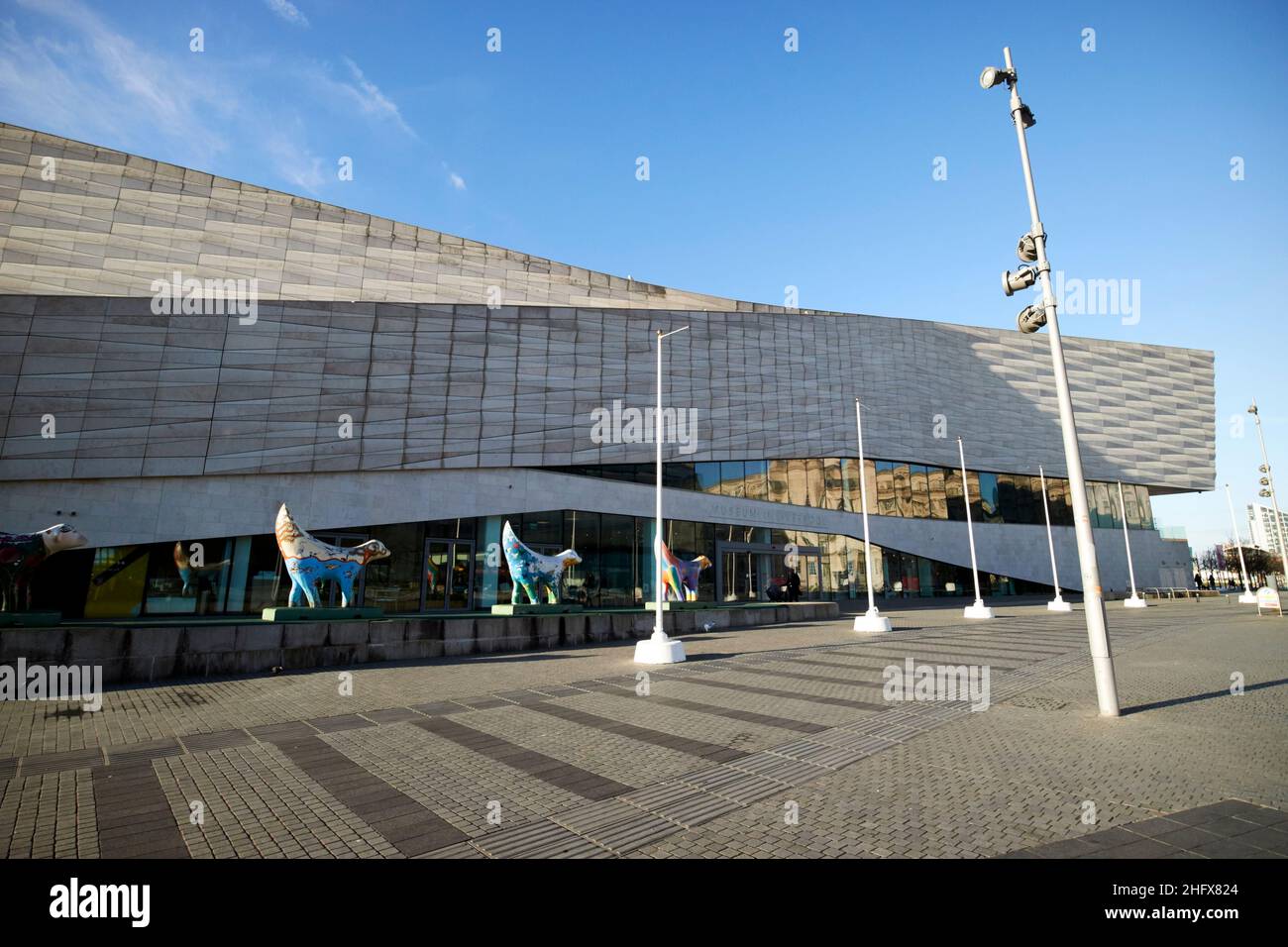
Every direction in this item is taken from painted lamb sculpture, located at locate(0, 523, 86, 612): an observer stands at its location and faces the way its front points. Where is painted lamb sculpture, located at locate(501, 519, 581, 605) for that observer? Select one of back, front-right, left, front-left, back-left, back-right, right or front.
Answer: front

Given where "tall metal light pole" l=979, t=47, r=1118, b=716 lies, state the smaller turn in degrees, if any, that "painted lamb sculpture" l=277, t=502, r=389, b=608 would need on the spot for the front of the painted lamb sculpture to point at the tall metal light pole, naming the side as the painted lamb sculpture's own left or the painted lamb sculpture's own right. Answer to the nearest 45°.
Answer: approximately 45° to the painted lamb sculpture's own right

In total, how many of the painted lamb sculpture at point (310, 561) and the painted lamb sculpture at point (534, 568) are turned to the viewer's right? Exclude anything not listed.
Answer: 2

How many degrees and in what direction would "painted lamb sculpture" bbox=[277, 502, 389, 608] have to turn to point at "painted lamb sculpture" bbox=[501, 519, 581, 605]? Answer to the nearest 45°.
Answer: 0° — it already faces it

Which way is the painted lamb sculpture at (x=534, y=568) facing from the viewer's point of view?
to the viewer's right

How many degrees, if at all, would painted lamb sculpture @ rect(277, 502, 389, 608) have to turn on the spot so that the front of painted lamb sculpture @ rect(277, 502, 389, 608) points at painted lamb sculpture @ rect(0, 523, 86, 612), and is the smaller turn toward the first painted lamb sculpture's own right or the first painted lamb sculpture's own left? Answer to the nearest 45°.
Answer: approximately 180°

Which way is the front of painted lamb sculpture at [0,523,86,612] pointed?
to the viewer's right

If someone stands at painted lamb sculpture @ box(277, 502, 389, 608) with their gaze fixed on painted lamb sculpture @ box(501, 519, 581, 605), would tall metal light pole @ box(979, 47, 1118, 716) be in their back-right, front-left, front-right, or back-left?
front-right

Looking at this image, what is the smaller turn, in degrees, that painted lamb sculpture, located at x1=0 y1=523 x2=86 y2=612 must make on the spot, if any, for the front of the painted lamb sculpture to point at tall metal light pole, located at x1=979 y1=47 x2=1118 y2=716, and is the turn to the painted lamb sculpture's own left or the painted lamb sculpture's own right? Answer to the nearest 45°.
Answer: approximately 45° to the painted lamb sculpture's own right

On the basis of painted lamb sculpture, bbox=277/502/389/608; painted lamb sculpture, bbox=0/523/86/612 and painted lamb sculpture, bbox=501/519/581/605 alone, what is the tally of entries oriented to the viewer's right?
3

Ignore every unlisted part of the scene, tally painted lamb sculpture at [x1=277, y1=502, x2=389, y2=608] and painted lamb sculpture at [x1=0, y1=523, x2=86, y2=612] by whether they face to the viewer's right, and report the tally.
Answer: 2

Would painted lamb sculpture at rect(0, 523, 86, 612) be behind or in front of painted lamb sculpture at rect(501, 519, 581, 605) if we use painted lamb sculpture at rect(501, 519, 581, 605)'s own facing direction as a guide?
behind

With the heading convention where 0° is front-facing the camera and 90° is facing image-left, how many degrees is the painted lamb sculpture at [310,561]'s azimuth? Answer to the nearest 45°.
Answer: approximately 270°

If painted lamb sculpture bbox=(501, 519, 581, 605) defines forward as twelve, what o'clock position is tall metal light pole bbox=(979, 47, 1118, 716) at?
The tall metal light pole is roughly at 2 o'clock from the painted lamb sculpture.
